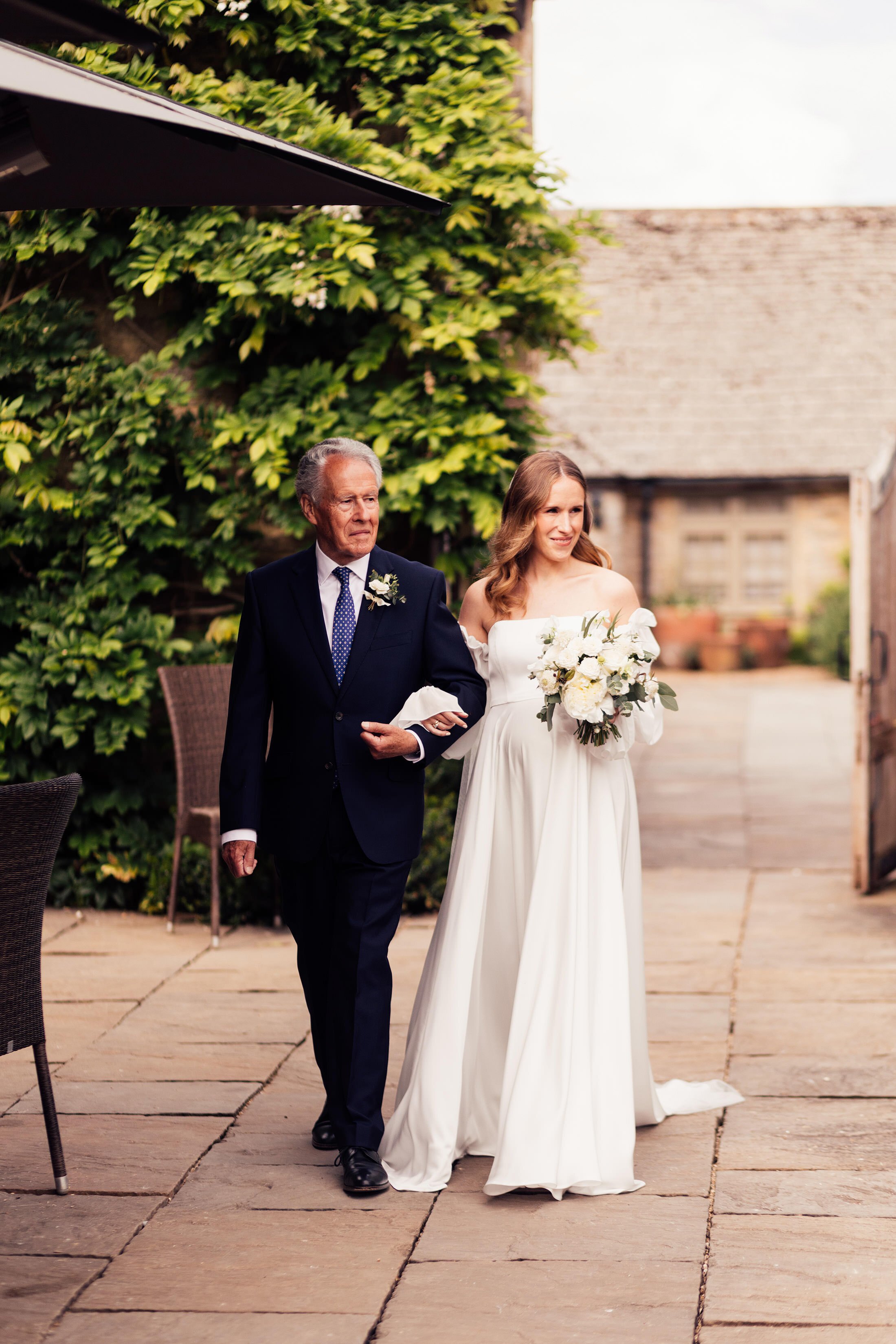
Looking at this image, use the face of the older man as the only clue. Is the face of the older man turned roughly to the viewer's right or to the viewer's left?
to the viewer's right

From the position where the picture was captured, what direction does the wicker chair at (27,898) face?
facing away from the viewer and to the left of the viewer

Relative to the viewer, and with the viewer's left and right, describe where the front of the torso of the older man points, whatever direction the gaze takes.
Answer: facing the viewer

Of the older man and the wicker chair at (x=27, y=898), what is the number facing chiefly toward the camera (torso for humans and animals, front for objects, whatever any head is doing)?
1

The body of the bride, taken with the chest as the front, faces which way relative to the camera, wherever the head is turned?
toward the camera

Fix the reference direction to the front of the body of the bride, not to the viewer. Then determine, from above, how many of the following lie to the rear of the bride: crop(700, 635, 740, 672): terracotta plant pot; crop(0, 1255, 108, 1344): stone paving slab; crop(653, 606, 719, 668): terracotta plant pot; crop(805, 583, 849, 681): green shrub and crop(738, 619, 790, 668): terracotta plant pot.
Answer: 4

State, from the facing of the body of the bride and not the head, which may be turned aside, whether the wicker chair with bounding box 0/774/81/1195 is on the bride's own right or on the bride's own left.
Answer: on the bride's own right

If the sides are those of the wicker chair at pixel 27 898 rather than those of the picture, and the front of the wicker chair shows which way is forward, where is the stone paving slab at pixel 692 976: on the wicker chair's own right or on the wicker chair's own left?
on the wicker chair's own right

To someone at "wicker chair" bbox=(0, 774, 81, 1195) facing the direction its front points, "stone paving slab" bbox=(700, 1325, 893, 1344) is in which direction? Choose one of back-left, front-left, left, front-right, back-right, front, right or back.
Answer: back

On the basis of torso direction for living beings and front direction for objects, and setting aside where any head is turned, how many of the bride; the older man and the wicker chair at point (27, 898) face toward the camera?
2
